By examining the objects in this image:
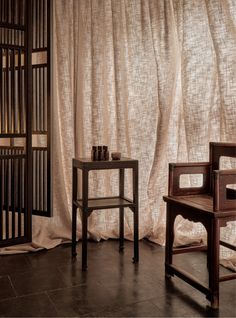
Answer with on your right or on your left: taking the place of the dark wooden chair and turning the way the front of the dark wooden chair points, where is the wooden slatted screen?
on your right

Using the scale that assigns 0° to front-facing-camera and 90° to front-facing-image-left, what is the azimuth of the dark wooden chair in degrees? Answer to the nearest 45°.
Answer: approximately 45°

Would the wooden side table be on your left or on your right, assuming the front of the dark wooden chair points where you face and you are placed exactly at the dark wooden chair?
on your right
